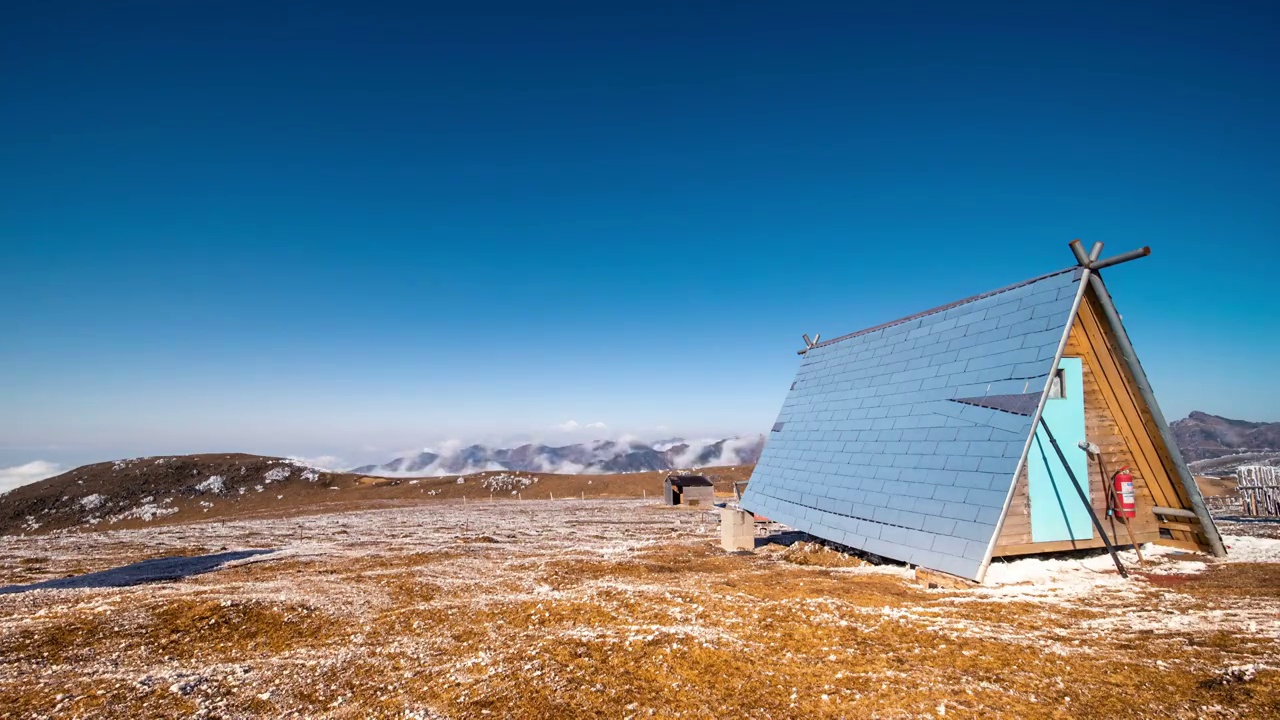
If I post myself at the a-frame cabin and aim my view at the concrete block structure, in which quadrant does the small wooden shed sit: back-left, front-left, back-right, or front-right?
front-right

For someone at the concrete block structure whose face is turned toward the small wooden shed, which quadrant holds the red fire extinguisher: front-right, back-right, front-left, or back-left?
back-right

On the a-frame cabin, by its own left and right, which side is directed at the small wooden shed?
back

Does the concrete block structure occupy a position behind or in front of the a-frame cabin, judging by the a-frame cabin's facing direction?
behind

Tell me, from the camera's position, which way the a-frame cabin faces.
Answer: facing the viewer and to the right of the viewer
